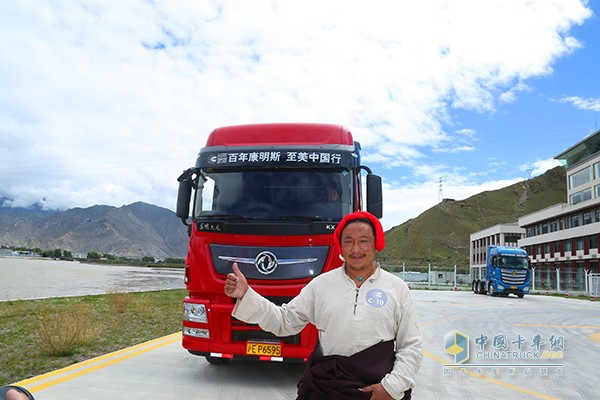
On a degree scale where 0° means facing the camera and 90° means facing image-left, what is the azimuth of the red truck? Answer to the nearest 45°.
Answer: approximately 0°

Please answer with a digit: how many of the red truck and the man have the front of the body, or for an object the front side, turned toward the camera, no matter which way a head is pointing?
2

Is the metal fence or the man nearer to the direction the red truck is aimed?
the man

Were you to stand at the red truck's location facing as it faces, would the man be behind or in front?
in front

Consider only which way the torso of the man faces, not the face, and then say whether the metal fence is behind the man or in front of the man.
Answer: behind

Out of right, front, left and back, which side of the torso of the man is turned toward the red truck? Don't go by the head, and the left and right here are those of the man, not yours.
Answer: back

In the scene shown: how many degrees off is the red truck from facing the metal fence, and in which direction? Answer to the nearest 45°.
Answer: approximately 135° to its left

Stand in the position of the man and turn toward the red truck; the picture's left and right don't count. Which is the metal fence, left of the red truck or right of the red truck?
right
